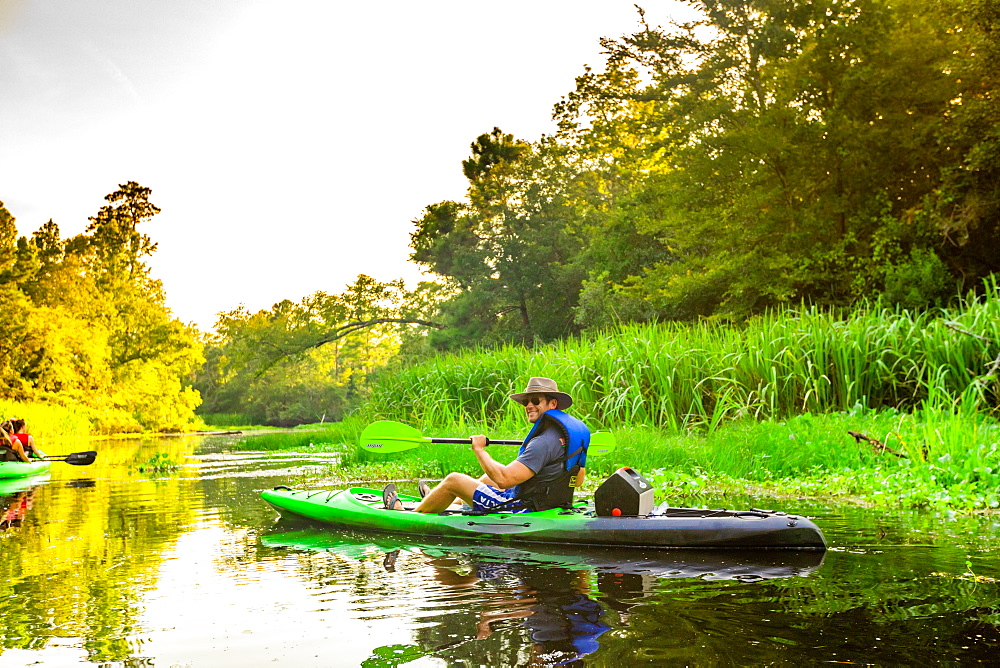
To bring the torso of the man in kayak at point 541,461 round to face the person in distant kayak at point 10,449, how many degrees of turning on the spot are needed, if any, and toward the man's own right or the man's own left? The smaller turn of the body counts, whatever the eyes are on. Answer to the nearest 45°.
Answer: approximately 45° to the man's own right

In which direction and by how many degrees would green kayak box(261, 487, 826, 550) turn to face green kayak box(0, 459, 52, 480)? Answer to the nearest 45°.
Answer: approximately 45° to its right

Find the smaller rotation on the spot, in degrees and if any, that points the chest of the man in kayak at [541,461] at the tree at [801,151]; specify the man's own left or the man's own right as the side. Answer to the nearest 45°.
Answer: approximately 135° to the man's own right

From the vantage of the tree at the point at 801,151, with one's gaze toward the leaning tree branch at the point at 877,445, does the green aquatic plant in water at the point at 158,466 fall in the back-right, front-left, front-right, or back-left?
front-right

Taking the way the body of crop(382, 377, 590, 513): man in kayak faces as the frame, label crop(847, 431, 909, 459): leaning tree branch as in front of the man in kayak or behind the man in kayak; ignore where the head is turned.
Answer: behind

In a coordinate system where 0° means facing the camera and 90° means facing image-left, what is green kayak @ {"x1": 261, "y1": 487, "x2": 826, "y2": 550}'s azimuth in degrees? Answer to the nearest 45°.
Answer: approximately 90°

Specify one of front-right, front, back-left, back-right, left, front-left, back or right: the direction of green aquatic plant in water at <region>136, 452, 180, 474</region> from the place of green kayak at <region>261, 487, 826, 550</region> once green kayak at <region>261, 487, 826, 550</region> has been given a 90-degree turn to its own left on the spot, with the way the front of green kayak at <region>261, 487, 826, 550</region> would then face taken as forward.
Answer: back-right

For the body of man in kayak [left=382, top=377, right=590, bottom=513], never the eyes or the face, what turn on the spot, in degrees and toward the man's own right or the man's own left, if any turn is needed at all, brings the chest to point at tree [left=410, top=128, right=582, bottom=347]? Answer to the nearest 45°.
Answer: approximately 90° to the man's own right

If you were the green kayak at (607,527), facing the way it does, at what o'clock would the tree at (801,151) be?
The tree is roughly at 4 o'clock from the green kayak.

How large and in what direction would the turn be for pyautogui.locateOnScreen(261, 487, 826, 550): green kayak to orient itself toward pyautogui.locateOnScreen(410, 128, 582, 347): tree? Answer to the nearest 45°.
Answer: approximately 90° to its right

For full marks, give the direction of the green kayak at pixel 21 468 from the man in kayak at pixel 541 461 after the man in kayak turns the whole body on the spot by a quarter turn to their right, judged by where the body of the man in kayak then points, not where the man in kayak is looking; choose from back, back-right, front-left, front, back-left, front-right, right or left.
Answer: front-left

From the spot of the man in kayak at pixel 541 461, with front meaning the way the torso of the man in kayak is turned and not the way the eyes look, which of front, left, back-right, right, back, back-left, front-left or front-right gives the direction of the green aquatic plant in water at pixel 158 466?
front-right

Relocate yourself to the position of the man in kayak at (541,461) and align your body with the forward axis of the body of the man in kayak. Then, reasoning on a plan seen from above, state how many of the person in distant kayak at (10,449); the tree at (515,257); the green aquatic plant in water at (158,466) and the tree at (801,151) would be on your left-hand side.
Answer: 0

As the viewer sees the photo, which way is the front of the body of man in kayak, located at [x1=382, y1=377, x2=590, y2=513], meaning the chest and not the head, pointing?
to the viewer's left

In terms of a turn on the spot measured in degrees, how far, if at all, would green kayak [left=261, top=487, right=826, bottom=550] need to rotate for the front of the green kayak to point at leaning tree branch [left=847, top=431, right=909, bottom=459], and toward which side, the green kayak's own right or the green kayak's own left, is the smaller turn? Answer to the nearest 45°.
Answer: approximately 135° to the green kayak's own right

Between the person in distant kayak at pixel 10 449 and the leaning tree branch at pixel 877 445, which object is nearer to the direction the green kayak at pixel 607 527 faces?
the person in distant kayak
